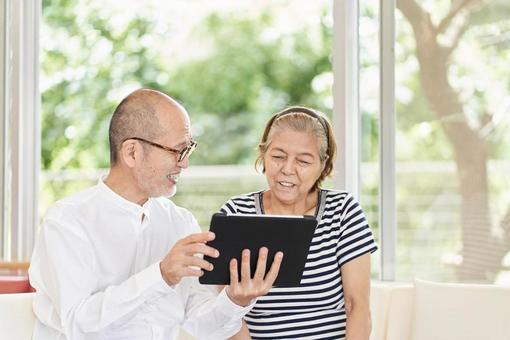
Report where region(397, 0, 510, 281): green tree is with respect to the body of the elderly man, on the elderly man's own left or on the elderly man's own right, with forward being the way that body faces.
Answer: on the elderly man's own left

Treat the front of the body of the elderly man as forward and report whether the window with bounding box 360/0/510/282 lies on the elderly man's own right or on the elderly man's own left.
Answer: on the elderly man's own left

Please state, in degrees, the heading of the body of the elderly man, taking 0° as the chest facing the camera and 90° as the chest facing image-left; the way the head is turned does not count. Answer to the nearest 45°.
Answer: approximately 315°
